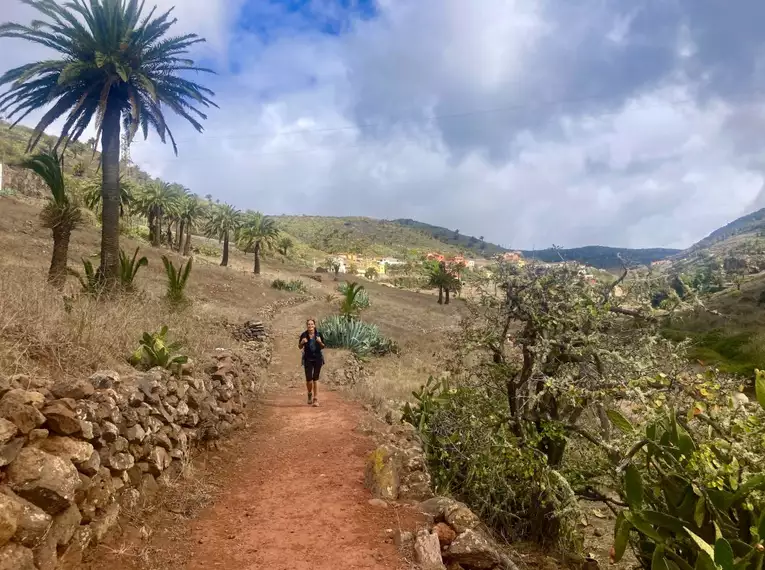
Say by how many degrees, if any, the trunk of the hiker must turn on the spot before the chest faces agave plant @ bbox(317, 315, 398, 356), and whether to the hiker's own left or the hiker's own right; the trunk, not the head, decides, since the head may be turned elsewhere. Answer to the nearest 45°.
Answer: approximately 180°

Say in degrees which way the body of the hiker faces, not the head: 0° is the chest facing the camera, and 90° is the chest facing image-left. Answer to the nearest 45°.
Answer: approximately 0°

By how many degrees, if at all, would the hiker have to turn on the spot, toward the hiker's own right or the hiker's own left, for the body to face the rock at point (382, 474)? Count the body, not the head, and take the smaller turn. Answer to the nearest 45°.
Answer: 0° — they already face it

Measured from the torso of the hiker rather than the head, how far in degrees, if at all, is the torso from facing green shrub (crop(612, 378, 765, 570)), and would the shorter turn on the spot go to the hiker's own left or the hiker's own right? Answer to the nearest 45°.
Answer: approximately 45° to the hiker's own left

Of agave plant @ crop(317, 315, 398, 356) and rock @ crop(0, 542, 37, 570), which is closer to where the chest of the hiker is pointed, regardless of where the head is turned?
the rock

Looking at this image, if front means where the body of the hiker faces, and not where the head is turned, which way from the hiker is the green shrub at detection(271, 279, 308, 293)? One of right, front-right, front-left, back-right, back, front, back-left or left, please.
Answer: back

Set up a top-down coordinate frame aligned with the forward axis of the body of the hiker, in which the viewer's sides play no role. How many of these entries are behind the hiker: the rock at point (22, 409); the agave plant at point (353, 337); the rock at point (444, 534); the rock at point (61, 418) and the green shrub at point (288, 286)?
2

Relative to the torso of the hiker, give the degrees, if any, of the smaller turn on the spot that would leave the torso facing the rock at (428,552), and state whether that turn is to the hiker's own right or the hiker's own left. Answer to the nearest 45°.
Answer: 0° — they already face it

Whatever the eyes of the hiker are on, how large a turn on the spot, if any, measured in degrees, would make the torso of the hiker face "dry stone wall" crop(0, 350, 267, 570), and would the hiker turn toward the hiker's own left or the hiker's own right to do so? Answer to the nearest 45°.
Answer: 0° — they already face it

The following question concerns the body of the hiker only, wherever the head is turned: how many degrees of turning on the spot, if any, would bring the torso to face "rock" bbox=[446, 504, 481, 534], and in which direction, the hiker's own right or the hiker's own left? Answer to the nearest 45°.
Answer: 0° — they already face it
